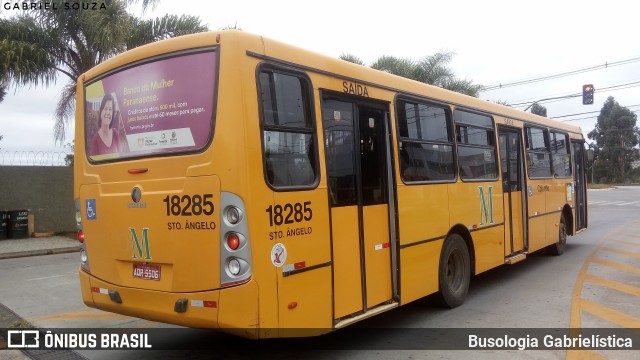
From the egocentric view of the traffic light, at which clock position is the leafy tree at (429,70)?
The leafy tree is roughly at 1 o'clock from the traffic light.

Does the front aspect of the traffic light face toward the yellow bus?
yes

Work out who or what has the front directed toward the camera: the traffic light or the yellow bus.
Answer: the traffic light

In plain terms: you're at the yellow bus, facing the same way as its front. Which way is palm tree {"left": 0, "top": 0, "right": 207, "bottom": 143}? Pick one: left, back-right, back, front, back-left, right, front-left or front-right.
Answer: left

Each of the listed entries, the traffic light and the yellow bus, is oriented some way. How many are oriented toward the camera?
1

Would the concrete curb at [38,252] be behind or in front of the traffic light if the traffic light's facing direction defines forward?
in front

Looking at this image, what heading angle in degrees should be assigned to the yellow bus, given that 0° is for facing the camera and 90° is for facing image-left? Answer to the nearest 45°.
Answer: approximately 225°

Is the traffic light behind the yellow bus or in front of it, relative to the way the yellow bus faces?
in front

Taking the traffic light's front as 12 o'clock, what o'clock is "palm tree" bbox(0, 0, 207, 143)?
The palm tree is roughly at 1 o'clock from the traffic light.

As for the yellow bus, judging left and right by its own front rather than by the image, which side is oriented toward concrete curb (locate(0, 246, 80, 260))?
left

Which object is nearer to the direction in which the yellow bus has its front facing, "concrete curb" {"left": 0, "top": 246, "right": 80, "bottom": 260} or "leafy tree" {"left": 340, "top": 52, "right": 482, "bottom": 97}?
the leafy tree

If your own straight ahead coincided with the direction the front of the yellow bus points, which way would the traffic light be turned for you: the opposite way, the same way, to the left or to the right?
the opposite way

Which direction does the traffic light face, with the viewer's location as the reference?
facing the viewer
